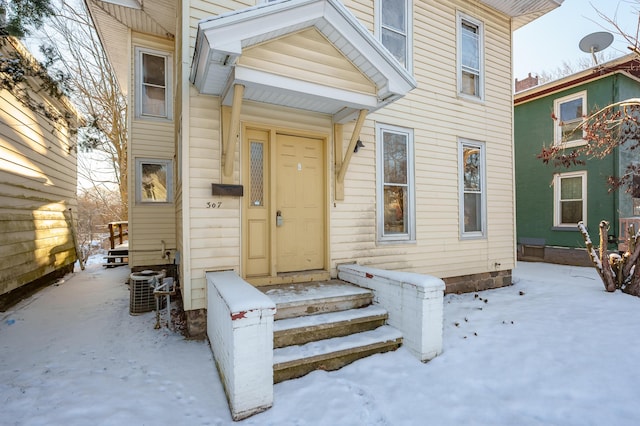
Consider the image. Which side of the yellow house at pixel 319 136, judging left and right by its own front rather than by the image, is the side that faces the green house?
left

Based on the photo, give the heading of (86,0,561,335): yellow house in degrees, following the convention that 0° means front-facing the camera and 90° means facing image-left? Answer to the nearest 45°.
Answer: approximately 315°

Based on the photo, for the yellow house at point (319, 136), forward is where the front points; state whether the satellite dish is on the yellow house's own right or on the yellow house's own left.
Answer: on the yellow house's own left

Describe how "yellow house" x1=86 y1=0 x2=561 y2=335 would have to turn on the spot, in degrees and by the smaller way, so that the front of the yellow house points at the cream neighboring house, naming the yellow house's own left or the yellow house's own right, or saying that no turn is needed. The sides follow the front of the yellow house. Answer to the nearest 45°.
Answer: approximately 135° to the yellow house's own right
